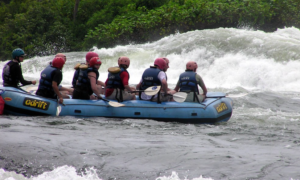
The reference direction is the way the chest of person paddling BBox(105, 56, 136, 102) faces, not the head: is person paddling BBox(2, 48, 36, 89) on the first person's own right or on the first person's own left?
on the first person's own left

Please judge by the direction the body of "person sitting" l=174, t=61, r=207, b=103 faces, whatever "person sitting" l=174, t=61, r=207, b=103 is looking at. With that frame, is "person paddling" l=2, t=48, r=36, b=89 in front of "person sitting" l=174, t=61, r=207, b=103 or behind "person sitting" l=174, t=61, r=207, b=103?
behind

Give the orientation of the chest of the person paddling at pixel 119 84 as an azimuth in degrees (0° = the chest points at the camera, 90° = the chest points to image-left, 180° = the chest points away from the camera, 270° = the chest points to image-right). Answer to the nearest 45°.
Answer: approximately 225°

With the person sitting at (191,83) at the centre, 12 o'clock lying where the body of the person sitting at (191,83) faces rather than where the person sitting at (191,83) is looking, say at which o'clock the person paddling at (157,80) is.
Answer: the person paddling at (157,80) is roughly at 7 o'clock from the person sitting at (191,83).

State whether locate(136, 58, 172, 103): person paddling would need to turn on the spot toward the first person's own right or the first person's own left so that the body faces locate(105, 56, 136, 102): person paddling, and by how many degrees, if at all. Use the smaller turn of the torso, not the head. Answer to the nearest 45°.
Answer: approximately 135° to the first person's own left

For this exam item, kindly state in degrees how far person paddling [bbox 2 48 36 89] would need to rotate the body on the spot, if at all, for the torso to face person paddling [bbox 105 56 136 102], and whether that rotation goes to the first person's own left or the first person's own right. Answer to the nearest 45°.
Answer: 0° — they already face them

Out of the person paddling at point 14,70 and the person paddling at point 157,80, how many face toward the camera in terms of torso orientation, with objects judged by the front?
0
